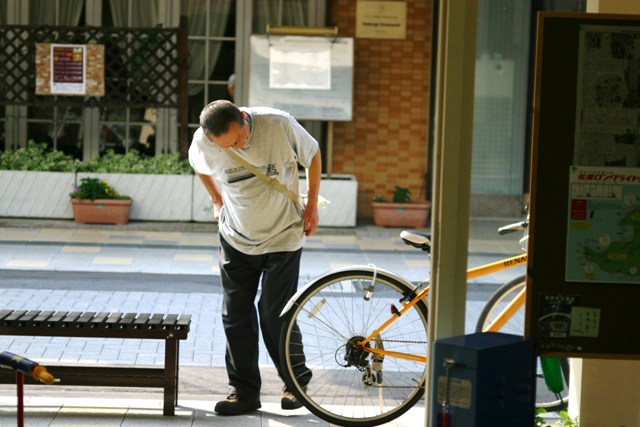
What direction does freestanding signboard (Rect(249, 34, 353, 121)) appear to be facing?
toward the camera

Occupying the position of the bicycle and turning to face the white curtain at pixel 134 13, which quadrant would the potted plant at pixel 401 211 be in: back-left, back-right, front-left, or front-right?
front-right

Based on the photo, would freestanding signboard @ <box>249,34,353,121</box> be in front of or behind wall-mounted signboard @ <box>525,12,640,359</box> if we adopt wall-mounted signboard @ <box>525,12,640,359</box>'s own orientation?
behind

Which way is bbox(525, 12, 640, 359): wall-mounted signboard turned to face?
toward the camera

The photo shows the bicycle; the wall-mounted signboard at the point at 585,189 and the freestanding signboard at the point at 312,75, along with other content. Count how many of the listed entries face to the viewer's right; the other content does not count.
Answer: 1

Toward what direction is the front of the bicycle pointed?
to the viewer's right

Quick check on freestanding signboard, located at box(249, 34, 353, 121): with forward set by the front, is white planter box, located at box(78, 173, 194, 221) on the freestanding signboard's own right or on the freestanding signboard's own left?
on the freestanding signboard's own right

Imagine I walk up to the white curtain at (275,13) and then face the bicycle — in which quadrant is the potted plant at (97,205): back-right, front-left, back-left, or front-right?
front-right

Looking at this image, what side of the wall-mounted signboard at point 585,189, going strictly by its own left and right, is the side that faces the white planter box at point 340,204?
back

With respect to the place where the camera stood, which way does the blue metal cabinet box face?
facing the viewer and to the left of the viewer

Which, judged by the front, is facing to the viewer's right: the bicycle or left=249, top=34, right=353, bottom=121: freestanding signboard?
the bicycle

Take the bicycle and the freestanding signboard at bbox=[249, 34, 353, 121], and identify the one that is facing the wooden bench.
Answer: the freestanding signboard

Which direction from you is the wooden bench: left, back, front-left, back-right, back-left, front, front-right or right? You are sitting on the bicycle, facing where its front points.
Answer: back

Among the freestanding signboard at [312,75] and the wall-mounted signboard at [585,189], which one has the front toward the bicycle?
the freestanding signboard at [312,75]

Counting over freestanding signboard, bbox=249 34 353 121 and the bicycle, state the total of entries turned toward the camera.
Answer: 1

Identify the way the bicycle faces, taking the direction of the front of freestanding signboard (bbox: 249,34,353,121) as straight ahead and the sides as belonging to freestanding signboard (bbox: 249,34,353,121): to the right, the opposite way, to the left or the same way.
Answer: to the left
